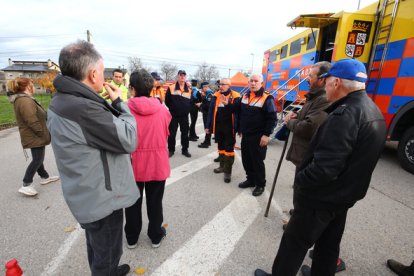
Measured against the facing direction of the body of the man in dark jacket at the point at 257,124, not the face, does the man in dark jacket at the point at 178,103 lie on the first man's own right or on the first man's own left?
on the first man's own right

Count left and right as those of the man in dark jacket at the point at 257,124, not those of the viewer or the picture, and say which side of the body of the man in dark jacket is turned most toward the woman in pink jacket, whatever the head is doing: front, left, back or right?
front

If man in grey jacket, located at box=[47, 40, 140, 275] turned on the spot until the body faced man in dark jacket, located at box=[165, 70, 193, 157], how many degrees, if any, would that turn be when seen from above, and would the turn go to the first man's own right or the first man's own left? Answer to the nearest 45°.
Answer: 0° — they already face them

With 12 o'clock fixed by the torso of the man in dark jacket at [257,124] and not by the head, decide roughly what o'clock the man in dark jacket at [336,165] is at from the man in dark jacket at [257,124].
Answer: the man in dark jacket at [336,165] is roughly at 10 o'clock from the man in dark jacket at [257,124].

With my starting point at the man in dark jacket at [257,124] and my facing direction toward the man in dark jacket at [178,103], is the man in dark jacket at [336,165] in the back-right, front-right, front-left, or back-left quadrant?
back-left

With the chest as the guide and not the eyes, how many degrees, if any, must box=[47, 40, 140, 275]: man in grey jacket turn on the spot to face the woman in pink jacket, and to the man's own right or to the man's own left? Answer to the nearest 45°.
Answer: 0° — they already face them

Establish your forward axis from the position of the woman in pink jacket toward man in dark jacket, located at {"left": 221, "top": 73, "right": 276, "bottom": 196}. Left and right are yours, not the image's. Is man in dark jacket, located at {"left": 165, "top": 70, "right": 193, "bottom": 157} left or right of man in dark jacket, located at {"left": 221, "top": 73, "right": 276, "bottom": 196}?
left

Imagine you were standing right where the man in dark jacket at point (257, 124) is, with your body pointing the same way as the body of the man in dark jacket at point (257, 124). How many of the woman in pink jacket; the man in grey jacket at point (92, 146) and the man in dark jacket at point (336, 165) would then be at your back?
0

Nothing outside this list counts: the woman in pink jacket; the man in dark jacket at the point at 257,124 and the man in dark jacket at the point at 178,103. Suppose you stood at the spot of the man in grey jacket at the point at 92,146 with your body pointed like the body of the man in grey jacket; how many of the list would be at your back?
0

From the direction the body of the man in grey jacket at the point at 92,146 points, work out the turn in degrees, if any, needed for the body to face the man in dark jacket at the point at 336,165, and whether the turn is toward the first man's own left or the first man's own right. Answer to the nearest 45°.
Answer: approximately 90° to the first man's own right

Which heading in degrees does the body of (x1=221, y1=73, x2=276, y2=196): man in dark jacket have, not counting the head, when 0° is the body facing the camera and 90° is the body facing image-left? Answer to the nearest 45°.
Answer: approximately 45°
